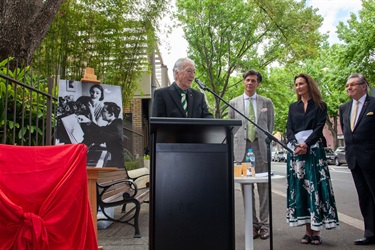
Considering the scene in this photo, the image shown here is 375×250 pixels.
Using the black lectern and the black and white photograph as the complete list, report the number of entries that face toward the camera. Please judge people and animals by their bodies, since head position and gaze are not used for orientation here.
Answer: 2

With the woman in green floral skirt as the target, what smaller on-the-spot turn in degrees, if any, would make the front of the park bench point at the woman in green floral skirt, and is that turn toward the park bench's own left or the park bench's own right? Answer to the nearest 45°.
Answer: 0° — it already faces them

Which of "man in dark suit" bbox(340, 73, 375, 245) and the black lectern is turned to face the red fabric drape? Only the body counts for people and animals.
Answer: the man in dark suit

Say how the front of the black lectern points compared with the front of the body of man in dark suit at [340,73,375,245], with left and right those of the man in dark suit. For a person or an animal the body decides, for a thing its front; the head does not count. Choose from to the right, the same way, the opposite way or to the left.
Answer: to the left

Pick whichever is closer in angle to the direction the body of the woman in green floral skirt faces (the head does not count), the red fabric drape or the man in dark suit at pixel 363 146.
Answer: the red fabric drape

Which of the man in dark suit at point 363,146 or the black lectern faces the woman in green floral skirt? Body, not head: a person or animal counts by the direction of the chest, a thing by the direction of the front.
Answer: the man in dark suit

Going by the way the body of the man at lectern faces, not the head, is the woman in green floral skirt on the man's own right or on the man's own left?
on the man's own left

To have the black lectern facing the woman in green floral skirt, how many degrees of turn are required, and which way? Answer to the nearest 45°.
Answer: approximately 135° to its left

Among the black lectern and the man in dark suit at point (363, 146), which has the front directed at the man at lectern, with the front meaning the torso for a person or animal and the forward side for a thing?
the man in dark suit

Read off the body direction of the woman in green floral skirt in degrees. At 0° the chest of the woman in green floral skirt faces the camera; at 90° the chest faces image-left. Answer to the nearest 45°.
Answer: approximately 45°
